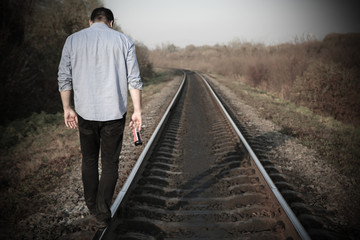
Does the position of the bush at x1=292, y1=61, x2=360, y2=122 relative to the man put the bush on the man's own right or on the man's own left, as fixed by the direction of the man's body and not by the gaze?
on the man's own right

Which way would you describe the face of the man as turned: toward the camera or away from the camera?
away from the camera

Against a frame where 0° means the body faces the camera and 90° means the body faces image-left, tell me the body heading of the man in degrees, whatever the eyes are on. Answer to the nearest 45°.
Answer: approximately 180°
